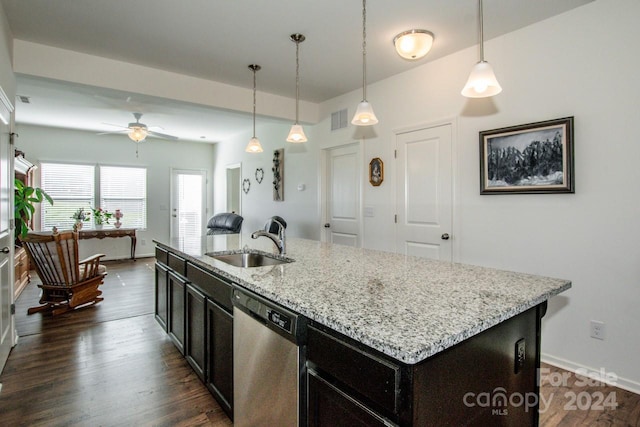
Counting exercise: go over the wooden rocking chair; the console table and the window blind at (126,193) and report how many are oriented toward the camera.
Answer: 2

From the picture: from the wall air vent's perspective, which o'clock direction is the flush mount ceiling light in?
The flush mount ceiling light is roughly at 10 o'clock from the wall air vent.

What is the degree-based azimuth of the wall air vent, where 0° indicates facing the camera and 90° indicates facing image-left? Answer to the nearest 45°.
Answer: approximately 45°

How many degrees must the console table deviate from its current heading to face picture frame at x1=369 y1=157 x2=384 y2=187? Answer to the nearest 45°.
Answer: approximately 45° to its left

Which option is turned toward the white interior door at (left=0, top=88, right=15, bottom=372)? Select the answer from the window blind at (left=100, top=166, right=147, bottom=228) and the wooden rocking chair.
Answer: the window blind

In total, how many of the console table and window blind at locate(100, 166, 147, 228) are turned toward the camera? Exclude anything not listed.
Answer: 2

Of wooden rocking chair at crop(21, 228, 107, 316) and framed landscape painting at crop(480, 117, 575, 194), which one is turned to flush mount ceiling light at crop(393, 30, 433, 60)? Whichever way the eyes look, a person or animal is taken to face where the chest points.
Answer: the framed landscape painting

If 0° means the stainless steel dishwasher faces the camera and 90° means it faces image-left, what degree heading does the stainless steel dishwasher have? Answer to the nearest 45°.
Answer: approximately 45°

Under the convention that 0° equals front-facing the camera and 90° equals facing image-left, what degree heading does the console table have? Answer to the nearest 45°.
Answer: approximately 0°

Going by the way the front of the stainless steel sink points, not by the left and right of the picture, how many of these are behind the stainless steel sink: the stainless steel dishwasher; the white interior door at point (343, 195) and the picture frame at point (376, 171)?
2
